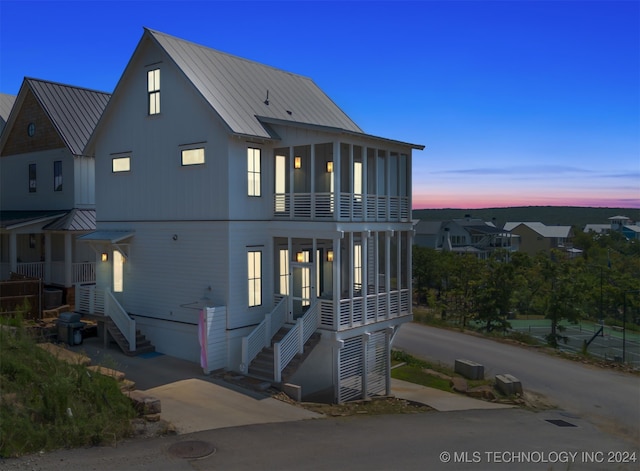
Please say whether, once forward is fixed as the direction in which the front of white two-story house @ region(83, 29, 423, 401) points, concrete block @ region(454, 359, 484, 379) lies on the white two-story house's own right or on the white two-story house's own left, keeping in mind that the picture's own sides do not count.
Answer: on the white two-story house's own left

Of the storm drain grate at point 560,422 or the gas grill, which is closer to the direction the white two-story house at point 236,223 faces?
the storm drain grate

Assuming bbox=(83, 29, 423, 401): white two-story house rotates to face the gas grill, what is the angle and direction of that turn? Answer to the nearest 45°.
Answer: approximately 135° to its right

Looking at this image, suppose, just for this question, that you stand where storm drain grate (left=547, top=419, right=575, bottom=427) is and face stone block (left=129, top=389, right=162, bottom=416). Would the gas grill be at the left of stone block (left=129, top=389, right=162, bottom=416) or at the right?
right

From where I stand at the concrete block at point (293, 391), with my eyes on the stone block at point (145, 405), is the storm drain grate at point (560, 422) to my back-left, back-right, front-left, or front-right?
back-left

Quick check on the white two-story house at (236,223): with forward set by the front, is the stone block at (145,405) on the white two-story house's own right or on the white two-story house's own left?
on the white two-story house's own right

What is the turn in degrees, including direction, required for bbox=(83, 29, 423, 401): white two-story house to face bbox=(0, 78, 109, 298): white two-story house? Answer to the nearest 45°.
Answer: approximately 180°

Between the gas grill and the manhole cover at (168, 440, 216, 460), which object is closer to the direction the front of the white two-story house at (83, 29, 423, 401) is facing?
the manhole cover

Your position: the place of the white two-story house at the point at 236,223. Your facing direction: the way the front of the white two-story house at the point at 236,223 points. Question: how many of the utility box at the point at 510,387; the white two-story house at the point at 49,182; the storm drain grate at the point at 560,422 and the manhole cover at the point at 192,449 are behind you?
1

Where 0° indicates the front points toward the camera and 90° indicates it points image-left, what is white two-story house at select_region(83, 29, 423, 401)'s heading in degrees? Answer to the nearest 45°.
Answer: approximately 315°

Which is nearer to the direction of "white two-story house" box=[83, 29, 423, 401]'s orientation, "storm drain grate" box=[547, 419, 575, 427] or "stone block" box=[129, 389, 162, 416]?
the storm drain grate
